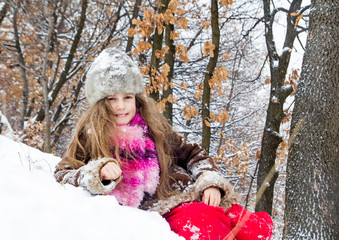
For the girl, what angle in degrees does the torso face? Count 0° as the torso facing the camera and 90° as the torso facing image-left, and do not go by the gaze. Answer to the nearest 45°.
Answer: approximately 0°

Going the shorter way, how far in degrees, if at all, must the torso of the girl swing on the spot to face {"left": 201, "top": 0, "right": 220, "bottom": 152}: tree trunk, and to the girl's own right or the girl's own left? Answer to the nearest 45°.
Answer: approximately 180°

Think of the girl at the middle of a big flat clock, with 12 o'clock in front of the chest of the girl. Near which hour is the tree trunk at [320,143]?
The tree trunk is roughly at 8 o'clock from the girl.

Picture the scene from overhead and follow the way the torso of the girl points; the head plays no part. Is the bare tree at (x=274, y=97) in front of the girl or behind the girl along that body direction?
behind
